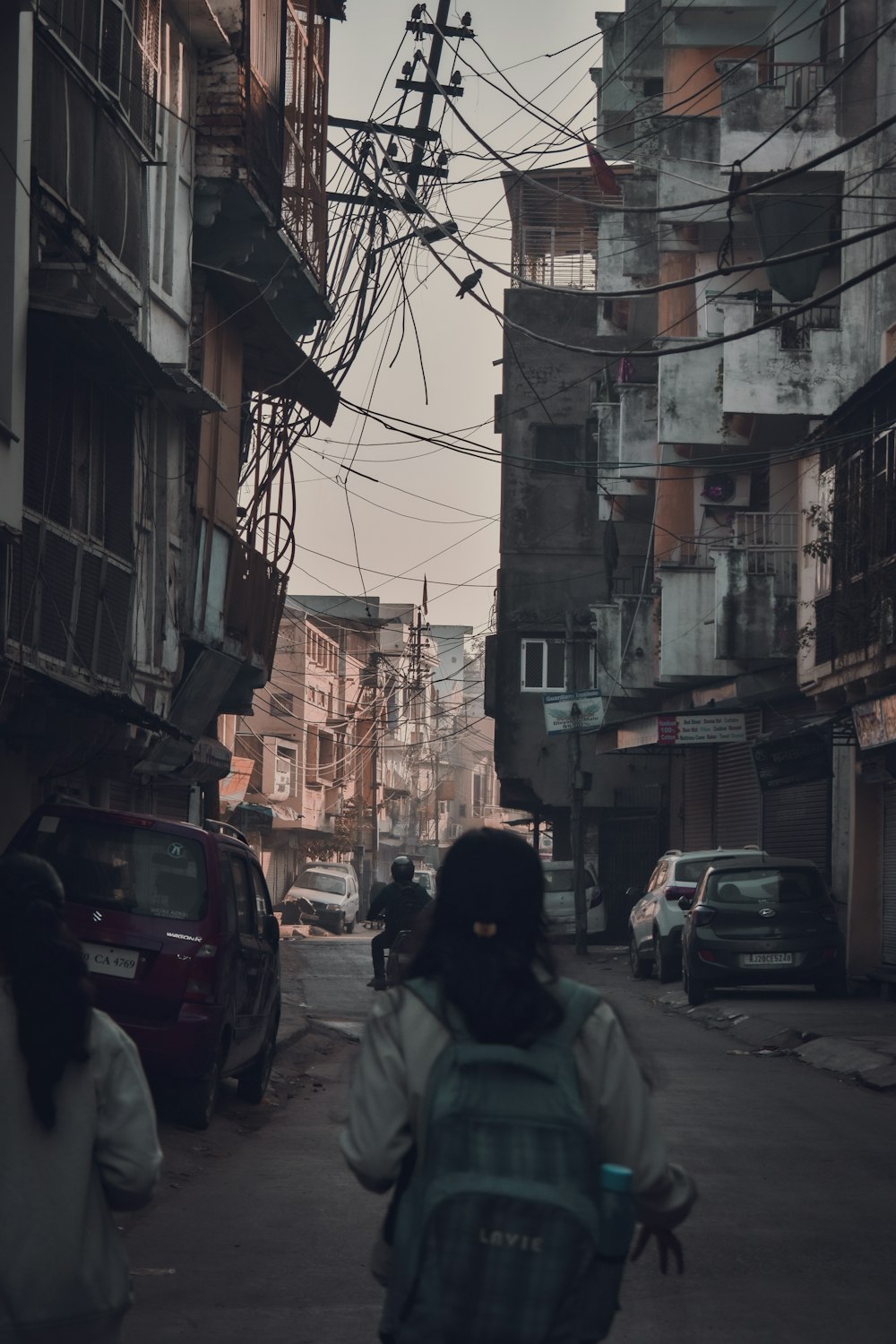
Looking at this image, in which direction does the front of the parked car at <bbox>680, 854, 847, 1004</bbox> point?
away from the camera

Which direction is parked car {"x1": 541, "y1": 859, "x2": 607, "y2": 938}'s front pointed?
away from the camera

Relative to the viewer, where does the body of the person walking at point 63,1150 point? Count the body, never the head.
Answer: away from the camera

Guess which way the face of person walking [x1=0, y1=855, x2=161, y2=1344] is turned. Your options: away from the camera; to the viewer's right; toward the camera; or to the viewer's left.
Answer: away from the camera

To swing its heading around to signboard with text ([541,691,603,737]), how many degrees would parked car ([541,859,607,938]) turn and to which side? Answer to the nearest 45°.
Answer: approximately 180°

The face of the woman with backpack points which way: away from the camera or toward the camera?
away from the camera

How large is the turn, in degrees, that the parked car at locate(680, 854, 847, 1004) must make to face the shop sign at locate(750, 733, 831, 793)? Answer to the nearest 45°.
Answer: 0° — it already faces it

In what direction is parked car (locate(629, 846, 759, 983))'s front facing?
away from the camera

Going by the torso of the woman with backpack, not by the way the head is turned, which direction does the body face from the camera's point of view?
away from the camera

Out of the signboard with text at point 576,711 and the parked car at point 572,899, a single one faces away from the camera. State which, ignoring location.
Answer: the parked car

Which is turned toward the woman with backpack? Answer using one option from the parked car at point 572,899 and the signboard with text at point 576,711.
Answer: the signboard with text

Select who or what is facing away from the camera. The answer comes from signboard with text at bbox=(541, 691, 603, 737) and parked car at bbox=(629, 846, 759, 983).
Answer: the parked car
